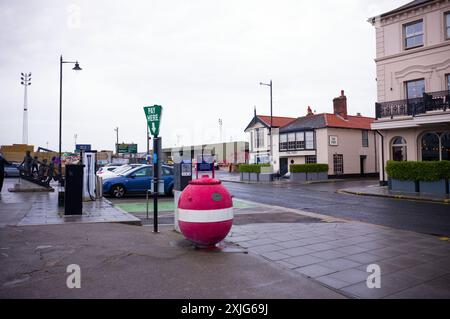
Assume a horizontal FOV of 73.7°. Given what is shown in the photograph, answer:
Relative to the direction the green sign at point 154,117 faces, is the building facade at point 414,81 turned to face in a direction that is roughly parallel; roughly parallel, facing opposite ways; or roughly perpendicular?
roughly perpendicular

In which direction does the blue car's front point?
to the viewer's left

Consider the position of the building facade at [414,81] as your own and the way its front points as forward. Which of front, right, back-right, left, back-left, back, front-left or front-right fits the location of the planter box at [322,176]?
right

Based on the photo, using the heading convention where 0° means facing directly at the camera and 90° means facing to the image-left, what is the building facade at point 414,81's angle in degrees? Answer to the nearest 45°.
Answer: approximately 45°

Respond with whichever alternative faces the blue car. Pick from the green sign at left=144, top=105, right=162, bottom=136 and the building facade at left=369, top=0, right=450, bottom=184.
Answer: the building facade

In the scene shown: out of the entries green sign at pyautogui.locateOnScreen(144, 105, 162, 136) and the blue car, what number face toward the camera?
1

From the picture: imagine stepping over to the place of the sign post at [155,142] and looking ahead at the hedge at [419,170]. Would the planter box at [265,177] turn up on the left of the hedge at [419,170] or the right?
left

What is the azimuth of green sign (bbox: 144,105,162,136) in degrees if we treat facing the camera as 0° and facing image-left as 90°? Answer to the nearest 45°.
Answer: approximately 0°
